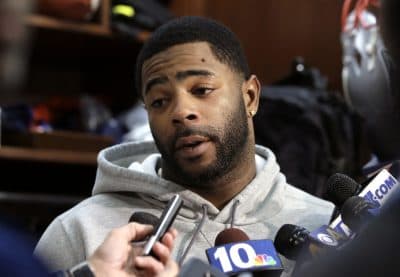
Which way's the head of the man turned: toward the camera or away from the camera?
toward the camera

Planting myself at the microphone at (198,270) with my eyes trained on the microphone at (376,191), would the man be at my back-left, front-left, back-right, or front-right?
front-left

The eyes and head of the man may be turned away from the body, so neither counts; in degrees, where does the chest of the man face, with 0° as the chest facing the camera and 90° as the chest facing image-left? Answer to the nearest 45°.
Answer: approximately 0°

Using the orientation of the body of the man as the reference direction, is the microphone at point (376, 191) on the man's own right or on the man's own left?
on the man's own left
